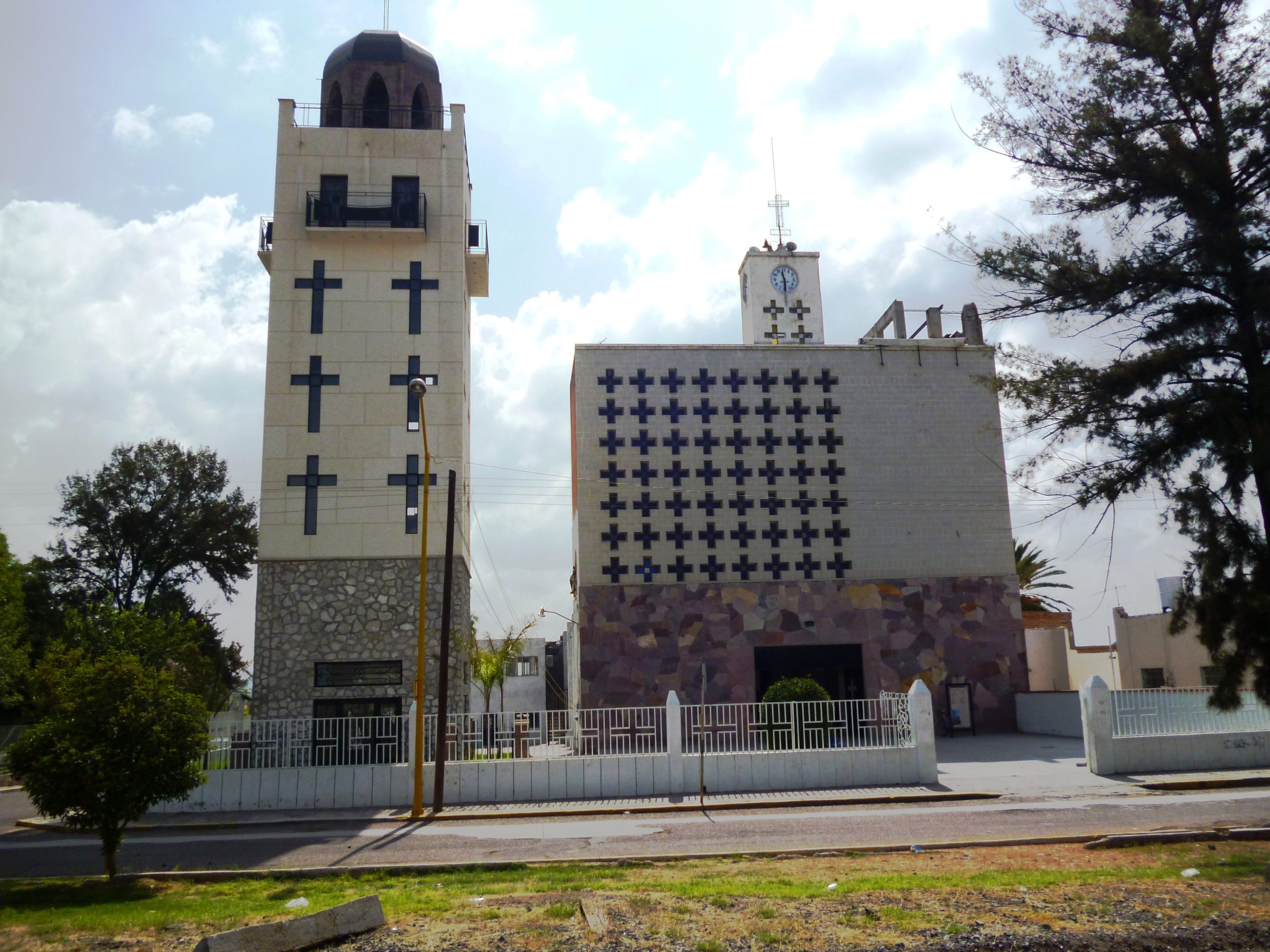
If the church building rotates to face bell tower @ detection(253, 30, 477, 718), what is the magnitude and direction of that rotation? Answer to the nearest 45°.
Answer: approximately 45° to its right

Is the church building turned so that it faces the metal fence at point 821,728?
yes

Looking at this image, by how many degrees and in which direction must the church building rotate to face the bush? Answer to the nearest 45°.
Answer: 0° — it already faces it

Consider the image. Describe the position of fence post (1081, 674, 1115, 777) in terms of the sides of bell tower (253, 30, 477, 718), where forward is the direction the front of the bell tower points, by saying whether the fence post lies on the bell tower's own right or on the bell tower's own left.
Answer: on the bell tower's own left

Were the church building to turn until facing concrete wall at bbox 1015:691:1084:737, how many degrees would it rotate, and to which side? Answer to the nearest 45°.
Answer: approximately 90° to its left

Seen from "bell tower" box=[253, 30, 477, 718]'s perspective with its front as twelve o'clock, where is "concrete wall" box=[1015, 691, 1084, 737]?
The concrete wall is roughly at 9 o'clock from the bell tower.

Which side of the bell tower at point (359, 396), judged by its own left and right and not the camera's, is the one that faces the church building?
left

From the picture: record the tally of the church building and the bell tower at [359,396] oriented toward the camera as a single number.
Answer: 2

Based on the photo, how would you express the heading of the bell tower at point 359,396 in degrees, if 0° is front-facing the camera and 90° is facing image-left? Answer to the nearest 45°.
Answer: approximately 0°

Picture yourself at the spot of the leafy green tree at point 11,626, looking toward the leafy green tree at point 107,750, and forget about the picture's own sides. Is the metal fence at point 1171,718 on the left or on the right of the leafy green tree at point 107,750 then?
left
